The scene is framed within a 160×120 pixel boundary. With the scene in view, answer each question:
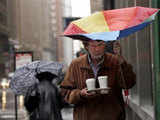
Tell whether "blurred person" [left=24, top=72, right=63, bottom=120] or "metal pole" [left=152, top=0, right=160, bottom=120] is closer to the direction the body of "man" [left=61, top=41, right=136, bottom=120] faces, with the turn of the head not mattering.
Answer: the metal pole

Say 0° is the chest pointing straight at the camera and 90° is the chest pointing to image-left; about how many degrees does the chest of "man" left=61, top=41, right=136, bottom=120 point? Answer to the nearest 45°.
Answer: approximately 0°

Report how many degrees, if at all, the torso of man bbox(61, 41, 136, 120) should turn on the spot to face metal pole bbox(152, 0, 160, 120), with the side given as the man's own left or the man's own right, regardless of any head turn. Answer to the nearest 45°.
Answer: approximately 45° to the man's own left

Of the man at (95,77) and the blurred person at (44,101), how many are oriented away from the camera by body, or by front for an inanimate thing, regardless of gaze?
1

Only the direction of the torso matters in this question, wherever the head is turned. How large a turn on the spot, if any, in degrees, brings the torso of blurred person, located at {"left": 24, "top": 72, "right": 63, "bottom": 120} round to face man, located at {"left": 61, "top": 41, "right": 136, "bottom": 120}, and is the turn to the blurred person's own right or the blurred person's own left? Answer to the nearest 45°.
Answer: approximately 180°

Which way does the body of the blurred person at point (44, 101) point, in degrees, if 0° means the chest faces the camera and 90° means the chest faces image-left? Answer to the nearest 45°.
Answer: approximately 180°

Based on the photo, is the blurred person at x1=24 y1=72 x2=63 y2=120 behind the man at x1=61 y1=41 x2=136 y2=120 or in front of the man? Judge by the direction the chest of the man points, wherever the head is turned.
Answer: behind

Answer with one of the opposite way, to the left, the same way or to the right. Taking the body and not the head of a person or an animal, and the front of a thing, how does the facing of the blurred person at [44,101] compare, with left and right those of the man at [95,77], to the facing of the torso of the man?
the opposite way

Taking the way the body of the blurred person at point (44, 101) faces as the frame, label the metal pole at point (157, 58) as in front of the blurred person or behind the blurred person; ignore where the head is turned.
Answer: behind
